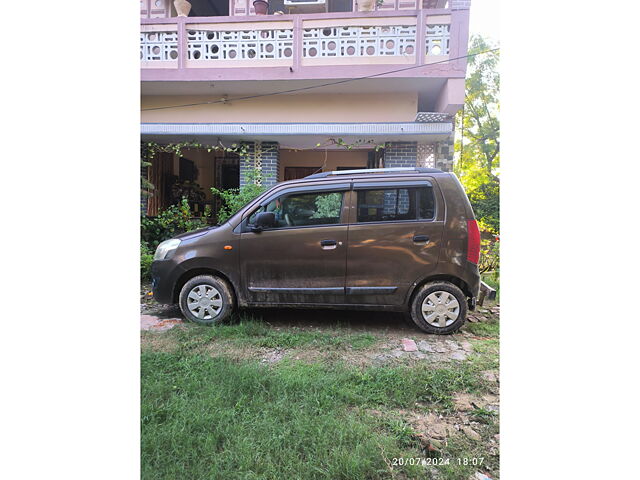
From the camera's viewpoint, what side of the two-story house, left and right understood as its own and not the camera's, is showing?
front

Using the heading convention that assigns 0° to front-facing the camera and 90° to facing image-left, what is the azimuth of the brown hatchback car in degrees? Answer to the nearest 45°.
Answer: approximately 90°

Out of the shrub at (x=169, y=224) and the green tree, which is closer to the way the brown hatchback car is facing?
the shrub

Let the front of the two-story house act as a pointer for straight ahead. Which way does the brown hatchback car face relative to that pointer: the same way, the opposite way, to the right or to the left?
to the right

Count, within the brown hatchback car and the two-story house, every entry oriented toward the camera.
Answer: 1
